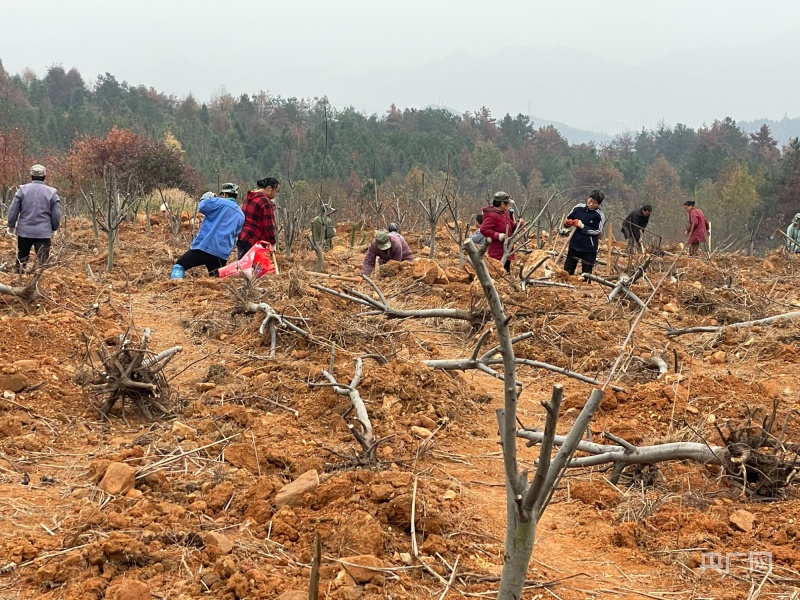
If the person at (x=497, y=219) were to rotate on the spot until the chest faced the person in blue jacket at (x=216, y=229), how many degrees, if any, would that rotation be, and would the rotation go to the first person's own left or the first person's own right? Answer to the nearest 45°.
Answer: approximately 135° to the first person's own right

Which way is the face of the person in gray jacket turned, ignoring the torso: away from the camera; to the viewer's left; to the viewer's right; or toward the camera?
away from the camera

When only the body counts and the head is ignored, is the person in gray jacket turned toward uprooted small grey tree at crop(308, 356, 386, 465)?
no

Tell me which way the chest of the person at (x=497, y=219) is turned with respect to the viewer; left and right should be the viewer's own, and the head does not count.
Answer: facing the viewer and to the right of the viewer

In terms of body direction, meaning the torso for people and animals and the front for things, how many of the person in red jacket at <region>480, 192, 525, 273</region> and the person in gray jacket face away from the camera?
1

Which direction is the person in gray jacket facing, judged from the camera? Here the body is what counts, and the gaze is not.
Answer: away from the camera

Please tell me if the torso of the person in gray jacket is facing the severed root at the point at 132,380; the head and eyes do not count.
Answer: no

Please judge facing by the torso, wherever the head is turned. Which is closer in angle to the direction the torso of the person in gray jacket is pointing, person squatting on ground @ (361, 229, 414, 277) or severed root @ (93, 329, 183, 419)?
the person squatting on ground

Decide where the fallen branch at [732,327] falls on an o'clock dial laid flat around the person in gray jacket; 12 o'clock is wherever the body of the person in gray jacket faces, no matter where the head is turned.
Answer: The fallen branch is roughly at 4 o'clock from the person in gray jacket.
